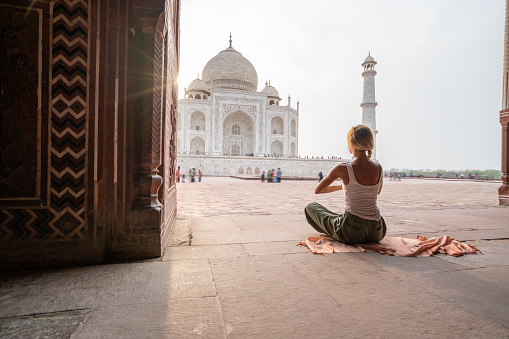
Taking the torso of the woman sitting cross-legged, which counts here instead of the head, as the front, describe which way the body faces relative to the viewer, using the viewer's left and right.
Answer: facing away from the viewer and to the left of the viewer

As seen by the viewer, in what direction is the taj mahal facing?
toward the camera

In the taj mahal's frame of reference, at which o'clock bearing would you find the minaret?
The minaret is roughly at 9 o'clock from the taj mahal.

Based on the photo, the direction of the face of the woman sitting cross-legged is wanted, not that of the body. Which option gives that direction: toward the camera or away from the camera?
away from the camera

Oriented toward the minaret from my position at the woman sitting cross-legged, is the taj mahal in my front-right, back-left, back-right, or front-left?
front-left

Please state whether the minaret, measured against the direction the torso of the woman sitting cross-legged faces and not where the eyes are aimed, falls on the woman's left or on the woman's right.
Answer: on the woman's right

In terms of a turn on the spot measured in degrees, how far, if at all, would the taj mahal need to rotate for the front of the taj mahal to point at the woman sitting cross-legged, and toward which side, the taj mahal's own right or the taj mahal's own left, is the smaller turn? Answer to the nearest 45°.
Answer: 0° — it already faces them

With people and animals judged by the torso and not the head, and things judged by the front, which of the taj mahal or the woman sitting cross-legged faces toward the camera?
the taj mahal

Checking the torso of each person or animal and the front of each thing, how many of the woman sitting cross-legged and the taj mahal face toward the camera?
1

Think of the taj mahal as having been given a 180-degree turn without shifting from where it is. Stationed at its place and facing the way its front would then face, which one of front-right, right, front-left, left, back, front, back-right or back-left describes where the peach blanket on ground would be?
back
